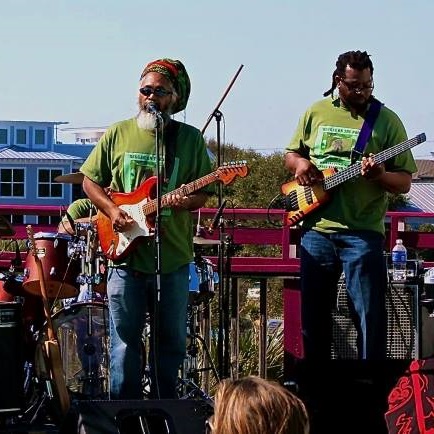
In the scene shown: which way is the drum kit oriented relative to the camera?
toward the camera

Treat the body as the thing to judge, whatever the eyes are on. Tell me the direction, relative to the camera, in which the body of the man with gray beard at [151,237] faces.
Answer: toward the camera

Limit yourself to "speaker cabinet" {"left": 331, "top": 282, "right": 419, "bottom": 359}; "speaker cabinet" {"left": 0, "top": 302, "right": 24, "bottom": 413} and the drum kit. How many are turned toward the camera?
3

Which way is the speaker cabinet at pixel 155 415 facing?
away from the camera

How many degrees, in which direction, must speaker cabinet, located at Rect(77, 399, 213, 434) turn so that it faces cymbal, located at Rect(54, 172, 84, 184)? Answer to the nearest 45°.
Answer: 0° — it already faces it

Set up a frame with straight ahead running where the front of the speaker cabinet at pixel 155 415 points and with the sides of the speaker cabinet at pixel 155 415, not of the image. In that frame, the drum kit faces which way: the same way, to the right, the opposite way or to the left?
the opposite way
